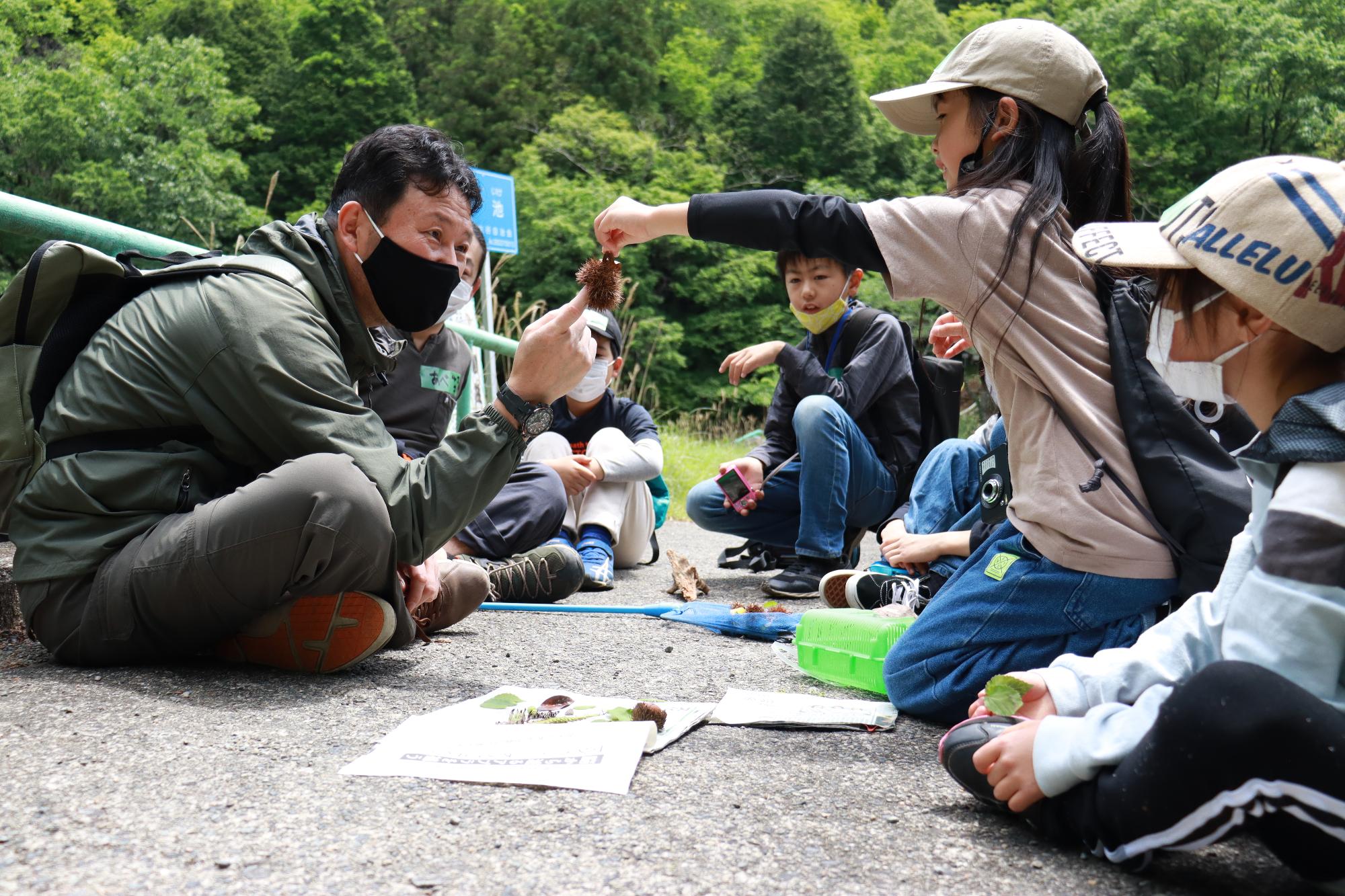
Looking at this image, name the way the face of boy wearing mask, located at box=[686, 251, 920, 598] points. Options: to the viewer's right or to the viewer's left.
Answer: to the viewer's left

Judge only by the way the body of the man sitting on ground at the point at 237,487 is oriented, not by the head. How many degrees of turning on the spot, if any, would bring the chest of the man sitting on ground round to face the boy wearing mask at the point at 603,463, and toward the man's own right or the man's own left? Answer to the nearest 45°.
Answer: approximately 45° to the man's own left

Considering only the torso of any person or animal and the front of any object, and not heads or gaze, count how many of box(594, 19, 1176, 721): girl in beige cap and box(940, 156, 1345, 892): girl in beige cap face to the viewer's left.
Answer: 2

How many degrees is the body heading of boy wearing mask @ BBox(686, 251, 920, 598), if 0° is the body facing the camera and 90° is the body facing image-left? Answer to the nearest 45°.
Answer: approximately 45°

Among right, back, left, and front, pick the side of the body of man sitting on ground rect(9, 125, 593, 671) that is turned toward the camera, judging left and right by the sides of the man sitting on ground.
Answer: right

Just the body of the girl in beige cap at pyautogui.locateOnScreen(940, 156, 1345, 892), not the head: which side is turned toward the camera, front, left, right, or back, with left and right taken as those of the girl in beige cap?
left

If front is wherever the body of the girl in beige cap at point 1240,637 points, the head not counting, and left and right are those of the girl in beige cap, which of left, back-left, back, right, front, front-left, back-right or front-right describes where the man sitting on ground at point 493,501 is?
front-right

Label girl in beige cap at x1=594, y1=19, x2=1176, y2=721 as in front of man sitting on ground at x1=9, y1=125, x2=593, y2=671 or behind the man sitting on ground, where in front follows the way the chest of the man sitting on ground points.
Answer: in front

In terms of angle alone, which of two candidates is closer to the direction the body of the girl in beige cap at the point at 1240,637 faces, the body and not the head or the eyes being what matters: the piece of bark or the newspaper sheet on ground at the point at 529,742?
the newspaper sheet on ground

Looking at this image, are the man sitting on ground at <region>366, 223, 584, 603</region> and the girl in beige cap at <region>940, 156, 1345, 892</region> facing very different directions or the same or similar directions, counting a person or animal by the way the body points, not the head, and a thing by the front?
very different directions

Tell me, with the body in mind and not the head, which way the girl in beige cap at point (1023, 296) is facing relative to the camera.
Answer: to the viewer's left

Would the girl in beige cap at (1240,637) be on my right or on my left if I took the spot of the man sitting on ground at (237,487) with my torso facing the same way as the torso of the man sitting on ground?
on my right

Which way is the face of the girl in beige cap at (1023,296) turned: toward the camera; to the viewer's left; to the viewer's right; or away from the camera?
to the viewer's left
